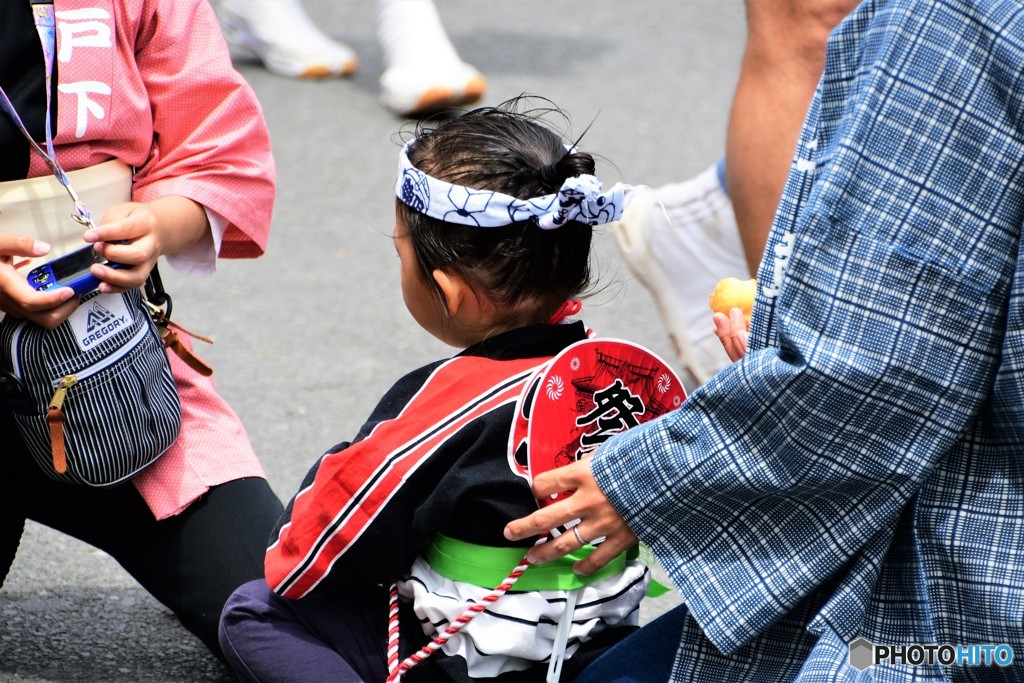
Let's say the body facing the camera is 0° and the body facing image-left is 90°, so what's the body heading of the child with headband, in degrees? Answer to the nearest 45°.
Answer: approximately 135°

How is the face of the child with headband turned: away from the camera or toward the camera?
away from the camera
